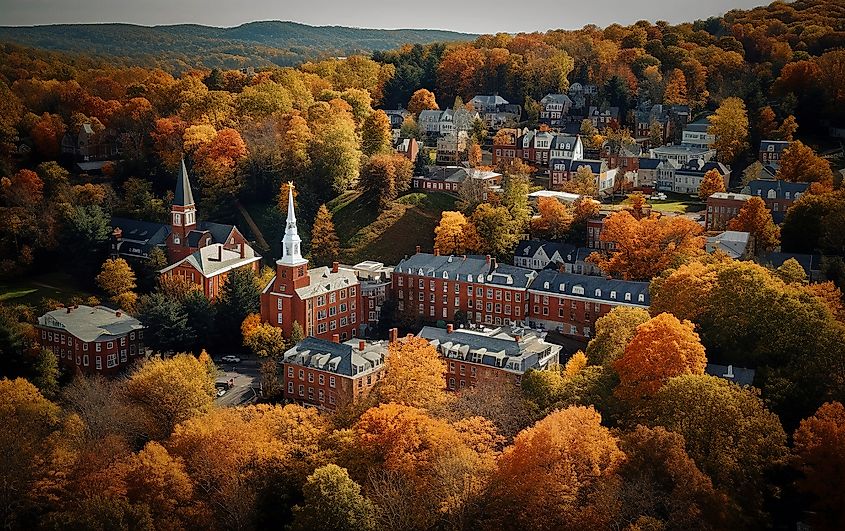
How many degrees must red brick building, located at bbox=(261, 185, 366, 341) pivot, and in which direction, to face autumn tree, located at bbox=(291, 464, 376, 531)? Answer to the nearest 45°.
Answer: approximately 45° to its left

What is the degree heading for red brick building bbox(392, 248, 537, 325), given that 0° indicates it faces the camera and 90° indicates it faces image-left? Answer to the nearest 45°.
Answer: approximately 0°

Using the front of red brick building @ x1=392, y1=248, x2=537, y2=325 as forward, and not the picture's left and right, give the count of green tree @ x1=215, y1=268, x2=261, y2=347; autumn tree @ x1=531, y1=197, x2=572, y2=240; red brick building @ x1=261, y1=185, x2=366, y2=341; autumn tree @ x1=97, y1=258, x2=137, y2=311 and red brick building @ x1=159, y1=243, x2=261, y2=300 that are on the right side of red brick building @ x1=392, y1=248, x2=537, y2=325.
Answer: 4

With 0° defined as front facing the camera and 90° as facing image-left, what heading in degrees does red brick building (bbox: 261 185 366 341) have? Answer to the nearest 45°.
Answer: approximately 45°

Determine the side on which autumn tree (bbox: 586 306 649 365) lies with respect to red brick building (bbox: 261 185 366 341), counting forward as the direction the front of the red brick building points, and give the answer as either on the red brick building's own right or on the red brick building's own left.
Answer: on the red brick building's own left

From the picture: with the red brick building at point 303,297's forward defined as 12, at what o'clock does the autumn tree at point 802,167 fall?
The autumn tree is roughly at 7 o'clock from the red brick building.

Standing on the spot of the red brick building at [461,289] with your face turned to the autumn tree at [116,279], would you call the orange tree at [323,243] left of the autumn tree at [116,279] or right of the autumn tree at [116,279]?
right

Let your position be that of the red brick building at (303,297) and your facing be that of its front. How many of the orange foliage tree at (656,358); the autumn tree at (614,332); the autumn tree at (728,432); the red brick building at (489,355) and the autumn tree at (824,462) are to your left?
5

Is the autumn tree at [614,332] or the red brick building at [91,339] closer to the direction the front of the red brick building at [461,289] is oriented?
the autumn tree

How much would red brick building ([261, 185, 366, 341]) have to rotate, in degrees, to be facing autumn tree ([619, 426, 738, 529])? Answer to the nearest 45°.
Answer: approximately 90° to its left

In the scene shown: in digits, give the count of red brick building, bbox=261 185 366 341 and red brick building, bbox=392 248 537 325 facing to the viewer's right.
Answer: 0

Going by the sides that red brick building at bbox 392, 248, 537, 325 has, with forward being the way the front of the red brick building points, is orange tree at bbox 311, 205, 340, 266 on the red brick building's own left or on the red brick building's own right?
on the red brick building's own right

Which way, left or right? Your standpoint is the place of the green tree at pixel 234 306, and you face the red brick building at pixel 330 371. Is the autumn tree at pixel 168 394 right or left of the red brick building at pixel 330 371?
right

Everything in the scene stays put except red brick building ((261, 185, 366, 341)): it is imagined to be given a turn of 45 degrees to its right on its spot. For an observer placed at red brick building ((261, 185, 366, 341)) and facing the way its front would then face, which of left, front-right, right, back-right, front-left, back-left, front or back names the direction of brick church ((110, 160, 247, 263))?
front-right

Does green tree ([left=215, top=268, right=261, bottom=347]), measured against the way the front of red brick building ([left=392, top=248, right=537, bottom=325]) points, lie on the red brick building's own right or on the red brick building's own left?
on the red brick building's own right
